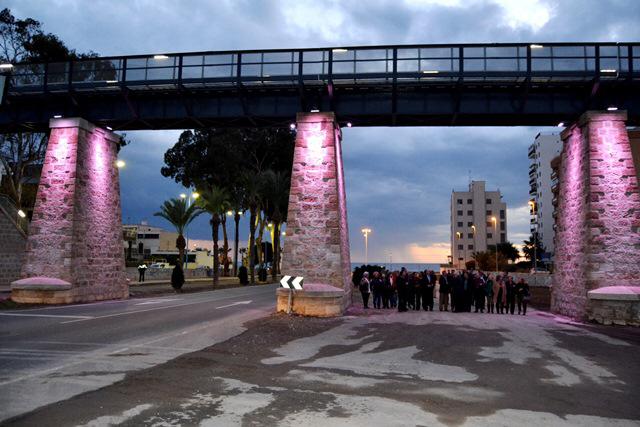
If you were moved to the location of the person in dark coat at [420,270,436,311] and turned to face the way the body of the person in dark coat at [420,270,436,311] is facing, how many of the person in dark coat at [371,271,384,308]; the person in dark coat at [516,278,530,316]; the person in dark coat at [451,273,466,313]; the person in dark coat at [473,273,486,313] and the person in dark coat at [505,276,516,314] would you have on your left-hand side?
4

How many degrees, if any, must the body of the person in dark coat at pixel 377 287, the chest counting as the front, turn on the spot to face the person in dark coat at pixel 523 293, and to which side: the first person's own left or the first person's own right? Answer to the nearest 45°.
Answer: approximately 90° to the first person's own left

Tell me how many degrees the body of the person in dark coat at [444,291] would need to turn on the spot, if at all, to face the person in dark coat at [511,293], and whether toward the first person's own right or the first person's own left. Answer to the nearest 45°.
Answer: approximately 90° to the first person's own left

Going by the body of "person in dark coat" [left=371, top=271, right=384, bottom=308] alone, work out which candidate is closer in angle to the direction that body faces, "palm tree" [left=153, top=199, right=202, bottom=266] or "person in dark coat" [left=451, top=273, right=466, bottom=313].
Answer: the person in dark coat

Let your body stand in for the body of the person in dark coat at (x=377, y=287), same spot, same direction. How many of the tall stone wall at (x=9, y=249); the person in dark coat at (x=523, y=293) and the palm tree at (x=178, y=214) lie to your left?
1

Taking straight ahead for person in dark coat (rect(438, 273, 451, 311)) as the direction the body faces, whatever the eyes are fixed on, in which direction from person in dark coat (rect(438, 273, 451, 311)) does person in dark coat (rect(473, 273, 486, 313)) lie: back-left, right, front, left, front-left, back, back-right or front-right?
left

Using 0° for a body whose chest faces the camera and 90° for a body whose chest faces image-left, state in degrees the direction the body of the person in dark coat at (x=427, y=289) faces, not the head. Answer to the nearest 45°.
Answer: approximately 0°

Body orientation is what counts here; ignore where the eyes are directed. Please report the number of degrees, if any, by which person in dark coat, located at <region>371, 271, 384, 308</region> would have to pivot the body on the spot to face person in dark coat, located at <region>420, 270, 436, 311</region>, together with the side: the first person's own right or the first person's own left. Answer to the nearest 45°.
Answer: approximately 45° to the first person's own left

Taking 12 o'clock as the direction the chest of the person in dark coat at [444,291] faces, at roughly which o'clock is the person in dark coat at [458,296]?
the person in dark coat at [458,296] is roughly at 10 o'clock from the person in dark coat at [444,291].

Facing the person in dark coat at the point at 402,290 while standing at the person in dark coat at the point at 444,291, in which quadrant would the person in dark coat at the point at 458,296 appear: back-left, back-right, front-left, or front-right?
back-left

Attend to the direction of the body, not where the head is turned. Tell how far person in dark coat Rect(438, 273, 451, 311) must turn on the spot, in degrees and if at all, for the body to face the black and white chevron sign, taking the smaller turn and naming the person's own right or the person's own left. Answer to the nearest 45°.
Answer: approximately 45° to the person's own right
